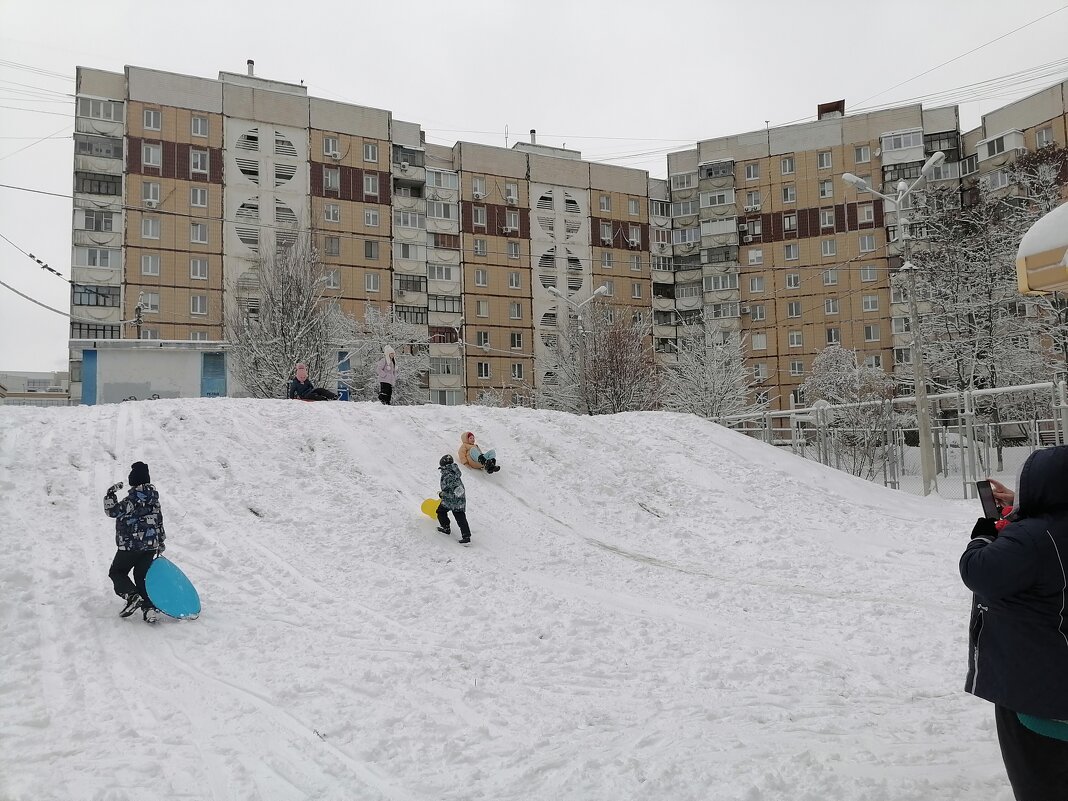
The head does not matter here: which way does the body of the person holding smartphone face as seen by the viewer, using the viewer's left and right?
facing away from the viewer and to the left of the viewer

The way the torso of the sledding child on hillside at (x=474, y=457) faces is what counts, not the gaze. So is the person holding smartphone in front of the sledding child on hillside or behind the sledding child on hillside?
in front

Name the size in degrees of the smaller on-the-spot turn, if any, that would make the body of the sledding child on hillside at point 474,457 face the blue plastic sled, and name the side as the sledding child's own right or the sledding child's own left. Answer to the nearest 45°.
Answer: approximately 90° to the sledding child's own right

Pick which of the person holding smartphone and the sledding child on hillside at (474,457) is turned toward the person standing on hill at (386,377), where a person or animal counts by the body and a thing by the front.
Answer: the person holding smartphone

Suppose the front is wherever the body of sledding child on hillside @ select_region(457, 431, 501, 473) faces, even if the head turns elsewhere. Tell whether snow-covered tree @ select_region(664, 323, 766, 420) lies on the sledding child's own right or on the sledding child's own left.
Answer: on the sledding child's own left

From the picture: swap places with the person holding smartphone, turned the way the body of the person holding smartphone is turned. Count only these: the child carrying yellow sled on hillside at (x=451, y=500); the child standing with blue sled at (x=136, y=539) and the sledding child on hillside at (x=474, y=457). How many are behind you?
0

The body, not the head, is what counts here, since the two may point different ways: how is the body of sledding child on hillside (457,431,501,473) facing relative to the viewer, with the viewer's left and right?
facing the viewer and to the right of the viewer

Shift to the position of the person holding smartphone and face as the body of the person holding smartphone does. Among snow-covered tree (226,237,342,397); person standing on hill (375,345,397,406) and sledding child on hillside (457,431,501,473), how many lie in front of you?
3

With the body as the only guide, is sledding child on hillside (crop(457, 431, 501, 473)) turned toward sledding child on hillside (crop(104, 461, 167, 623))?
no

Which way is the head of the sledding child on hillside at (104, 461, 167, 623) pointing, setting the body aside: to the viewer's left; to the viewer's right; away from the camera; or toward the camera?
away from the camera

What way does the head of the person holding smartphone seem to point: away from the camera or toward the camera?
away from the camera

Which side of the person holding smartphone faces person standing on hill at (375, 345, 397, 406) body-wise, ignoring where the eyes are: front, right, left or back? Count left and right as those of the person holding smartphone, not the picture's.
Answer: front

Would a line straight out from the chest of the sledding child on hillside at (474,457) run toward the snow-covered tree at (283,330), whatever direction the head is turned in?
no

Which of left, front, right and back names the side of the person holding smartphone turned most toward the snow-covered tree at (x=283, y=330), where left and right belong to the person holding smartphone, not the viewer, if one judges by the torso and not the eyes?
front
